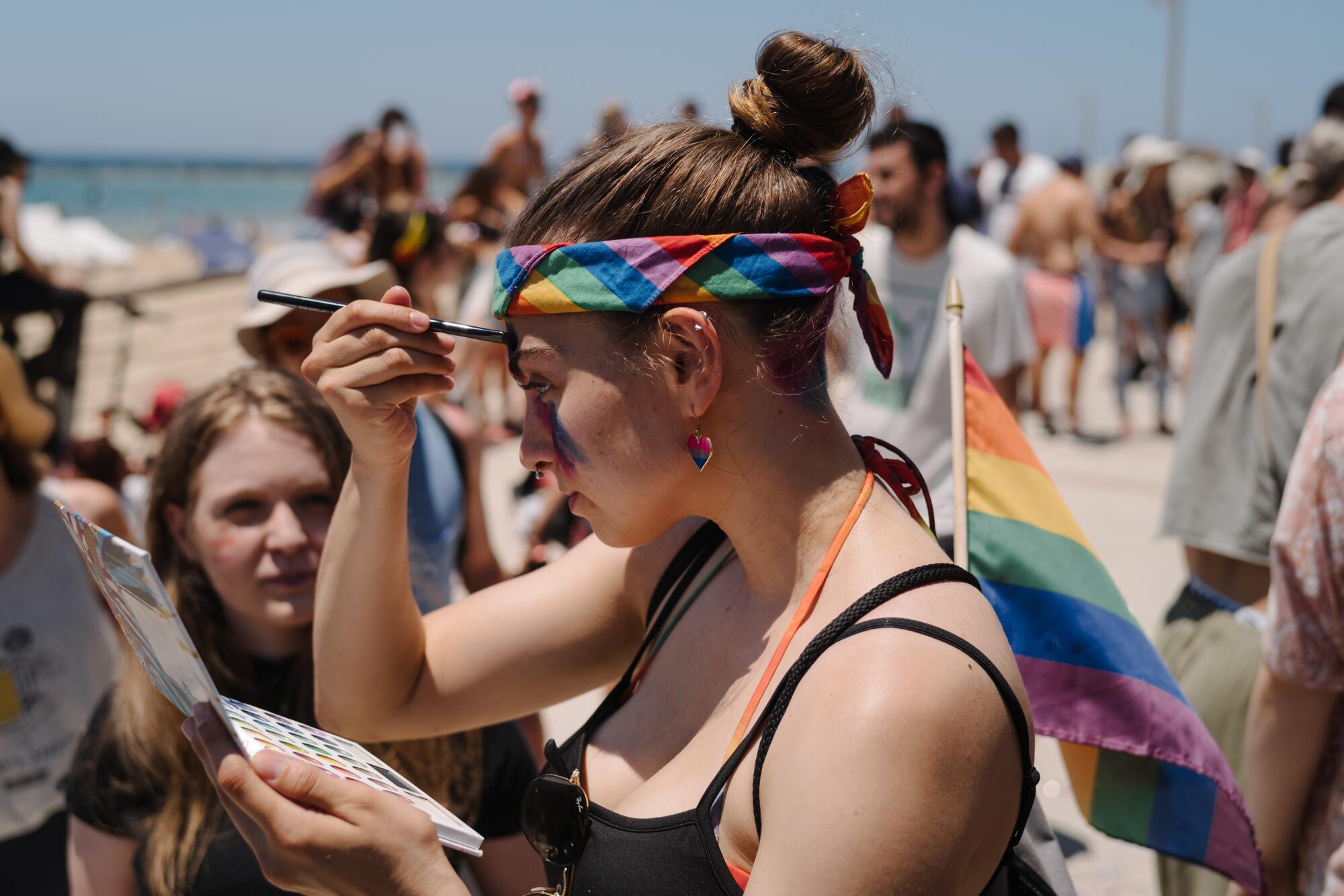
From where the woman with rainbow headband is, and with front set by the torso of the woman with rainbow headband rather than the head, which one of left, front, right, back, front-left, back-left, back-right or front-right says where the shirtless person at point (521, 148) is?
back-right

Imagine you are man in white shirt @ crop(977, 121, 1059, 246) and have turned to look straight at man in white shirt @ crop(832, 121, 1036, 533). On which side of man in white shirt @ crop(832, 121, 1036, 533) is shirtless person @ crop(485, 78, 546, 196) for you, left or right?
right

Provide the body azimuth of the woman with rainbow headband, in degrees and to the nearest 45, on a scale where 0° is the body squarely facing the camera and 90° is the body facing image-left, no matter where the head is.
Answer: approximately 45°

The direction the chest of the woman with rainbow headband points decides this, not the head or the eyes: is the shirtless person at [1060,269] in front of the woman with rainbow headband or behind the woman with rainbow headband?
behind

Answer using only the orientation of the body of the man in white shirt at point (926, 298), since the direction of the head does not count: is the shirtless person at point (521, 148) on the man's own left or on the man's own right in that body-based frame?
on the man's own right

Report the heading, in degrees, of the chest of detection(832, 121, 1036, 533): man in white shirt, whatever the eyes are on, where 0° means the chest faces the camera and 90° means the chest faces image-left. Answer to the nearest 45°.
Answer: approximately 45°
